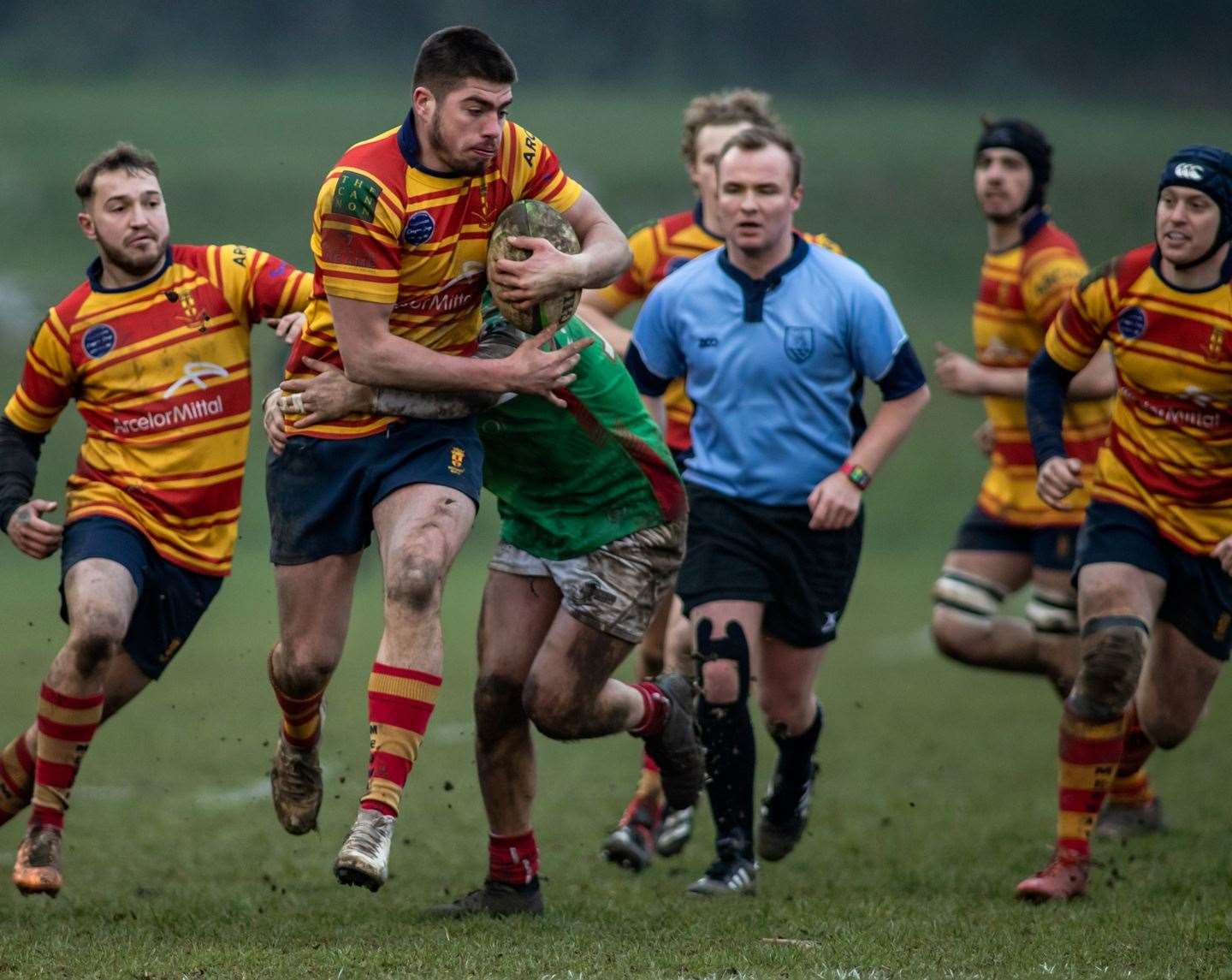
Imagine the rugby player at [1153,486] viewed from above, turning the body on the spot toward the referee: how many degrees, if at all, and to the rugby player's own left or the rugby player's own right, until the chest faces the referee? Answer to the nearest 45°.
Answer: approximately 45° to the rugby player's own right

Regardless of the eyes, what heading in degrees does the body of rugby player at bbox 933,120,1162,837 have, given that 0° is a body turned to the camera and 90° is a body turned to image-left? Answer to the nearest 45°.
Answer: approximately 45°

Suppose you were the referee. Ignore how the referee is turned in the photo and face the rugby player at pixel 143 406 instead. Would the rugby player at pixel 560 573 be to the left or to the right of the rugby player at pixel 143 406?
left

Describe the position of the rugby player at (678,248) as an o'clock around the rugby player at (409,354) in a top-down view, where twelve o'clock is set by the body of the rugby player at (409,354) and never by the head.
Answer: the rugby player at (678,248) is roughly at 8 o'clock from the rugby player at (409,354).

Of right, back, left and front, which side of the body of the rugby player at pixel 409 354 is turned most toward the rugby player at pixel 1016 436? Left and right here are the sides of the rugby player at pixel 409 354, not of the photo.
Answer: left

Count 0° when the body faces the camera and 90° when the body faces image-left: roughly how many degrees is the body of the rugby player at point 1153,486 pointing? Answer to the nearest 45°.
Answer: approximately 45°

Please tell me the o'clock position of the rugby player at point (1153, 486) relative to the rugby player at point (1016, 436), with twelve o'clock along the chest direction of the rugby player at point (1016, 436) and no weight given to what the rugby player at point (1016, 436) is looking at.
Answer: the rugby player at point (1153, 486) is roughly at 10 o'clock from the rugby player at point (1016, 436).
